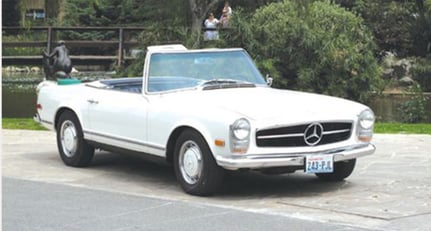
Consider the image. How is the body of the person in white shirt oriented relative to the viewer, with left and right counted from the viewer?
facing the viewer

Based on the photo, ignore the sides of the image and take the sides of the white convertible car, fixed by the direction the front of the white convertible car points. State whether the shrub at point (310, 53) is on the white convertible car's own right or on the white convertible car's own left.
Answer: on the white convertible car's own left

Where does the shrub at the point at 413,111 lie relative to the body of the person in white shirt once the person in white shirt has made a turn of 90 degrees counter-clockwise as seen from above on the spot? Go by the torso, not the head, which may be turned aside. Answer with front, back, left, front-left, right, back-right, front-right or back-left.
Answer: front-right

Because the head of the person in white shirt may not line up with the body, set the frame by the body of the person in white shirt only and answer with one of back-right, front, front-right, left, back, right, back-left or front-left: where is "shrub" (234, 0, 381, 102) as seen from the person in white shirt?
front-left

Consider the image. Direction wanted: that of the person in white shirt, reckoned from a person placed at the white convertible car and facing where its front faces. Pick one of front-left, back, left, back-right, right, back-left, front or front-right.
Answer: back-left

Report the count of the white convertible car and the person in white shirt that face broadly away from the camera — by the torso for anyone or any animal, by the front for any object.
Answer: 0

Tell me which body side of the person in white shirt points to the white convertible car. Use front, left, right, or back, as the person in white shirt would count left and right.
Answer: front

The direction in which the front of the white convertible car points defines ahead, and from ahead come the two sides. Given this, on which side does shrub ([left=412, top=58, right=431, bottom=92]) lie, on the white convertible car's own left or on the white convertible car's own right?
on the white convertible car's own left

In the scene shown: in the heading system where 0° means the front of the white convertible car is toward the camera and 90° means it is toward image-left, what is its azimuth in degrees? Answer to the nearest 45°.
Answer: approximately 315°
